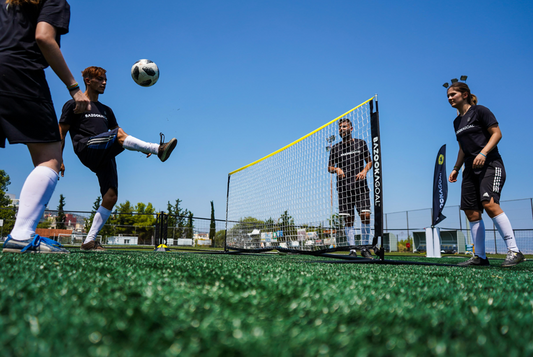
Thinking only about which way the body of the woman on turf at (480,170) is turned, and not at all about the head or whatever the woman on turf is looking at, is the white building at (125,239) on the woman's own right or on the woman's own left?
on the woman's own right

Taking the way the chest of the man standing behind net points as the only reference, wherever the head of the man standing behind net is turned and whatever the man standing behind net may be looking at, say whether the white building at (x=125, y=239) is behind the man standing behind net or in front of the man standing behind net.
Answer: behind

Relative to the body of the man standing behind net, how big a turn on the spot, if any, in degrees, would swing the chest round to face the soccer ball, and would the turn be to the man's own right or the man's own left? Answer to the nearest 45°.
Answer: approximately 90° to the man's own right

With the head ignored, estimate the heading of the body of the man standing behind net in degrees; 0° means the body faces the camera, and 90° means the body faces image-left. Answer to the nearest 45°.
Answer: approximately 0°

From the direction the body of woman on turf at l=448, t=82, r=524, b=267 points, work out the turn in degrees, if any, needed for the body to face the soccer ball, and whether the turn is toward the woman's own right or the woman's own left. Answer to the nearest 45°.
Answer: approximately 45° to the woman's own right

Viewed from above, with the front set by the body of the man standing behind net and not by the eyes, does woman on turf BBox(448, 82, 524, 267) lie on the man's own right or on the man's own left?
on the man's own left

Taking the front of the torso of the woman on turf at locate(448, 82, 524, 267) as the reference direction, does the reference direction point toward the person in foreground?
yes

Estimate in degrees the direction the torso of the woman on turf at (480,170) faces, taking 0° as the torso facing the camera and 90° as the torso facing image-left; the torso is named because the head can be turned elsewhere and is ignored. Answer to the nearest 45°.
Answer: approximately 45°
